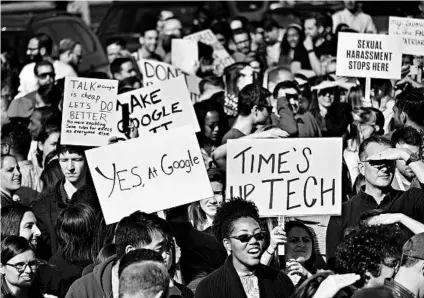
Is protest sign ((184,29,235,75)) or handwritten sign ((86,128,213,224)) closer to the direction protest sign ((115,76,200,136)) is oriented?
the handwritten sign

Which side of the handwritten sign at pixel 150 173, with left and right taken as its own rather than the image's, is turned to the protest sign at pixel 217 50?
back

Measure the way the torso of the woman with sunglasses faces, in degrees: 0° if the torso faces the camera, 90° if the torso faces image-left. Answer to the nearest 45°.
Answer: approximately 315°

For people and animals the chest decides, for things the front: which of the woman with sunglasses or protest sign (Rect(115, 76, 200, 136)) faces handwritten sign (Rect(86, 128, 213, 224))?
the protest sign

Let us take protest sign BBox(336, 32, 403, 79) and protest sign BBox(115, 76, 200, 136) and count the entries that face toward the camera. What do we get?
2

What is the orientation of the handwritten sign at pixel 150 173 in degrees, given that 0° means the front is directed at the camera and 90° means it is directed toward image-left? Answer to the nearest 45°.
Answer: approximately 0°

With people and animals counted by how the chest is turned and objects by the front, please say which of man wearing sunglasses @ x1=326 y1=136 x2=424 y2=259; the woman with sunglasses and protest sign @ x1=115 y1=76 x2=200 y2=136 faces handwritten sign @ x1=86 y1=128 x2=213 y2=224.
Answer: the protest sign

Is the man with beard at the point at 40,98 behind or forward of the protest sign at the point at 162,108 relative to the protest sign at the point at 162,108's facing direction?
behind

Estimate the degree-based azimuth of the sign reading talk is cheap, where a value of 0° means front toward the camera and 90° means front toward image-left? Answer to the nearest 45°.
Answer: approximately 0°

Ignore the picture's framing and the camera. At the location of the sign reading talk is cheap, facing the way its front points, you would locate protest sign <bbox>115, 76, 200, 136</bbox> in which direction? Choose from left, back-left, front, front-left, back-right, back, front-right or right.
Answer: left

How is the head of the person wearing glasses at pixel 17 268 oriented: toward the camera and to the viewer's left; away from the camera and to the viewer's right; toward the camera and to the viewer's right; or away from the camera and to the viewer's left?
toward the camera and to the viewer's right
